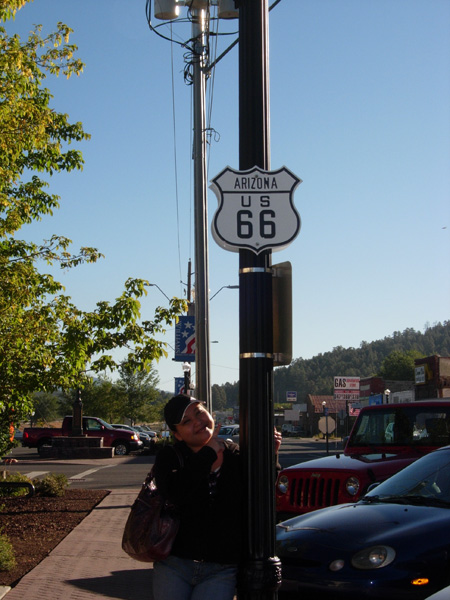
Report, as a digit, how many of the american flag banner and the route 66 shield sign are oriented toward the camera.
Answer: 2

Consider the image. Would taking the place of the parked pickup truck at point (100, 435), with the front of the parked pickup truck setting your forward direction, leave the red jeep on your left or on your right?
on your right

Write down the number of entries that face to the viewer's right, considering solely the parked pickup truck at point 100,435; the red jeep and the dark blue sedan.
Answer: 1

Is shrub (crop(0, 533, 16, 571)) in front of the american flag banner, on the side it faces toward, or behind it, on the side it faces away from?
in front

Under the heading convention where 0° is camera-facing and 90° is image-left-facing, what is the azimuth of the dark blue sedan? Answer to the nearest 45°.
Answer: approximately 45°

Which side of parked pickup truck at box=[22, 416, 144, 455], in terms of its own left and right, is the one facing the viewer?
right

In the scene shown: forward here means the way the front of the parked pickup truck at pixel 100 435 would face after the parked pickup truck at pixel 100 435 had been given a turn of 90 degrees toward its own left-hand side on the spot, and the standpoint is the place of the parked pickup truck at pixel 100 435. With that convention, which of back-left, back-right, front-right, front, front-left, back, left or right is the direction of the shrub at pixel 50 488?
back

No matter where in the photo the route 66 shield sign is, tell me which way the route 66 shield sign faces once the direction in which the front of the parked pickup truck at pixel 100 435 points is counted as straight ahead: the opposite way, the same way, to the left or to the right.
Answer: to the right

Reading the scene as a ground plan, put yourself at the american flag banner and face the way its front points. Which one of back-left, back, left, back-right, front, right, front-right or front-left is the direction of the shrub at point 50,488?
front-right

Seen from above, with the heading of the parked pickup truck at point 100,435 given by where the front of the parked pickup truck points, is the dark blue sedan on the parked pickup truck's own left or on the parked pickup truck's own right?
on the parked pickup truck's own right

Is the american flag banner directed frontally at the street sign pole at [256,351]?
yes

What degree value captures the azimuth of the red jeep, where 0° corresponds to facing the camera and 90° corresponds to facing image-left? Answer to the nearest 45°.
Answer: approximately 45°
